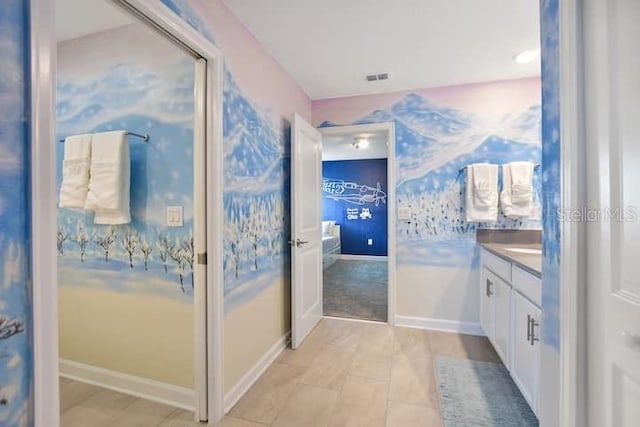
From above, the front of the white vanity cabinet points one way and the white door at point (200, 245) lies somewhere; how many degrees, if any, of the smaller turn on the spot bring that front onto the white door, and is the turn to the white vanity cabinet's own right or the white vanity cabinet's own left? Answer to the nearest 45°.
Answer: approximately 45° to the white vanity cabinet's own left

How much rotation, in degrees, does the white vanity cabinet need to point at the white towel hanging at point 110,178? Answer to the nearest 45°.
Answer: approximately 45° to its left

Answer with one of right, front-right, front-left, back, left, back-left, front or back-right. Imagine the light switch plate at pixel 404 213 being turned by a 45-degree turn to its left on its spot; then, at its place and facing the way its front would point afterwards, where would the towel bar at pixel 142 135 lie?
right

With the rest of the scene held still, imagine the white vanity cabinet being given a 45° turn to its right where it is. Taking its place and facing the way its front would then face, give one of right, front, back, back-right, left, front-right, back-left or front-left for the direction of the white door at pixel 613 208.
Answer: back-left

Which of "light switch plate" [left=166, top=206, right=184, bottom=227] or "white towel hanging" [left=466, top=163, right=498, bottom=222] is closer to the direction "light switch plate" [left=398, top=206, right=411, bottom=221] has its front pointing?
the light switch plate

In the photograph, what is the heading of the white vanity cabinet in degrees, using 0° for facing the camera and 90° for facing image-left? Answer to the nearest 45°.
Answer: approximately 90°

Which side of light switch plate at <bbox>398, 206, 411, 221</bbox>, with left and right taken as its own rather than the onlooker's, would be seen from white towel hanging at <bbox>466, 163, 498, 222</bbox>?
left

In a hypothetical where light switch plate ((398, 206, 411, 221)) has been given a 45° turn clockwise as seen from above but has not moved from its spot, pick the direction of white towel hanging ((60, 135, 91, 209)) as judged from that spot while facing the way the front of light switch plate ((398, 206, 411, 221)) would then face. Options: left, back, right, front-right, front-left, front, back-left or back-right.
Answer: front

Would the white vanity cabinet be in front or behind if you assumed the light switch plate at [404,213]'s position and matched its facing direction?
in front

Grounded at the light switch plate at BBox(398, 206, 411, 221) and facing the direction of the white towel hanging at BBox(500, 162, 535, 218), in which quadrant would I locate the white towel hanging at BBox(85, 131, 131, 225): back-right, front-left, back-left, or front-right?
back-right

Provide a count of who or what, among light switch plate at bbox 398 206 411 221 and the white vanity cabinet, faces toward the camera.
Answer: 1

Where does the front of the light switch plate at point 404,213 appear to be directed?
toward the camera

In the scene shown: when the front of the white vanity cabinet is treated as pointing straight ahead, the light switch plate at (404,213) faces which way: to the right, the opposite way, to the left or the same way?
to the left

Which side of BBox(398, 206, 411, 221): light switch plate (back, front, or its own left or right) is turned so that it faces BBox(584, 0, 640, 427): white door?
front

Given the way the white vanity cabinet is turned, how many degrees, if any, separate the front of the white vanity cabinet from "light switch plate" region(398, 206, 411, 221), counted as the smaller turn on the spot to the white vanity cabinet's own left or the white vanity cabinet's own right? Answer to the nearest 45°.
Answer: approximately 45° to the white vanity cabinet's own right

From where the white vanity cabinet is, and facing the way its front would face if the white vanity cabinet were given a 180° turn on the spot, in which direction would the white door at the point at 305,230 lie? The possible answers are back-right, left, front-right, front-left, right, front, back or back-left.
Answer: back

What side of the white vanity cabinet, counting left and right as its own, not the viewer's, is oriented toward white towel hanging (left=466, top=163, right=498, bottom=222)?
right
